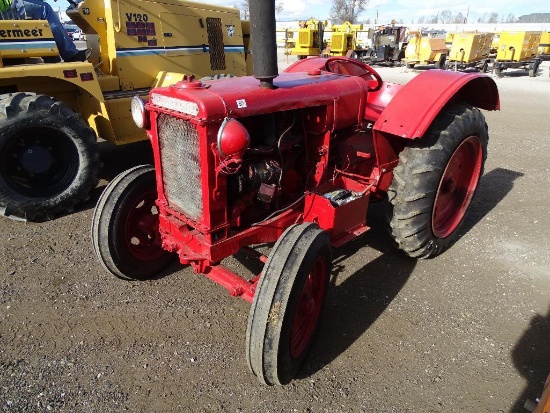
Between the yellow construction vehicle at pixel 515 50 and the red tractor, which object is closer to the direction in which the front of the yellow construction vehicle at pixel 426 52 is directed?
the red tractor

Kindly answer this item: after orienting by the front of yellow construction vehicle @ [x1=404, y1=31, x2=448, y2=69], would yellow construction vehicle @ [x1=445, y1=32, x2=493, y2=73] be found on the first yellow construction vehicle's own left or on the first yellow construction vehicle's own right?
on the first yellow construction vehicle's own left

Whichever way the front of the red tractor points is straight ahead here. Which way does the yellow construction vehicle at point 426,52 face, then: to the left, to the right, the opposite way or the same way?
the same way

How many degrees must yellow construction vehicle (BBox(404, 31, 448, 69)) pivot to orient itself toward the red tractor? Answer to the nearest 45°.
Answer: approximately 45° to its left

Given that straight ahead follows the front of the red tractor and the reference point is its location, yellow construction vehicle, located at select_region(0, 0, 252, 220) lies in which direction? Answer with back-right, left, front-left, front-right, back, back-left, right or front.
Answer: right

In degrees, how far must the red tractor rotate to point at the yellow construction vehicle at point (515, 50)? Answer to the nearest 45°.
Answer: approximately 180°

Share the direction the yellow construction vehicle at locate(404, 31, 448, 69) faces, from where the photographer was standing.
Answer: facing the viewer and to the left of the viewer

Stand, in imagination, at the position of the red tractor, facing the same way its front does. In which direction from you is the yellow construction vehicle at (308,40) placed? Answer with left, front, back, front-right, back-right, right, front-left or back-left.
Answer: back-right

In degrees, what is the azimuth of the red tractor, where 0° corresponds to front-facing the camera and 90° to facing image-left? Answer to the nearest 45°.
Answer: approximately 45°

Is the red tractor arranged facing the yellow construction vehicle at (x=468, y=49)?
no
